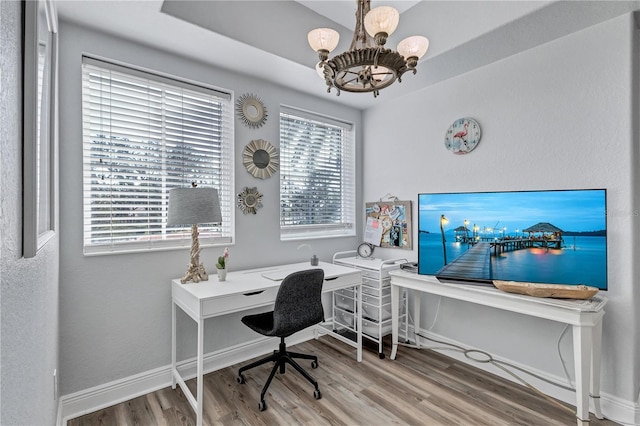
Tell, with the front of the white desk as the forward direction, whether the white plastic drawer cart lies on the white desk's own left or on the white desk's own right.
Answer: on the white desk's own left

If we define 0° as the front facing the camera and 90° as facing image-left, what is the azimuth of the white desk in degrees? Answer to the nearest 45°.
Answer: approximately 315°

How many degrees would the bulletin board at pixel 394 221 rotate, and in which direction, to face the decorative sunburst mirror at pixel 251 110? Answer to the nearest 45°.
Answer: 0° — it already faces it

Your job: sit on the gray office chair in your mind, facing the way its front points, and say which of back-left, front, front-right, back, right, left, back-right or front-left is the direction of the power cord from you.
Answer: back-right

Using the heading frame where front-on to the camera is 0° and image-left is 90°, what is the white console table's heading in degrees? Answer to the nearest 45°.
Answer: approximately 45°

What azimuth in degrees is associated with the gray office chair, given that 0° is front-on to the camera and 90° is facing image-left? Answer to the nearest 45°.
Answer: approximately 135°

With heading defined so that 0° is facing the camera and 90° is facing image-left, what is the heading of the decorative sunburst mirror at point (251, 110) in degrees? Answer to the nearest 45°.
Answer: approximately 315°

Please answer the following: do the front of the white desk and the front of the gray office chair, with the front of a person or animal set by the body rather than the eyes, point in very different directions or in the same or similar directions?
very different directions
